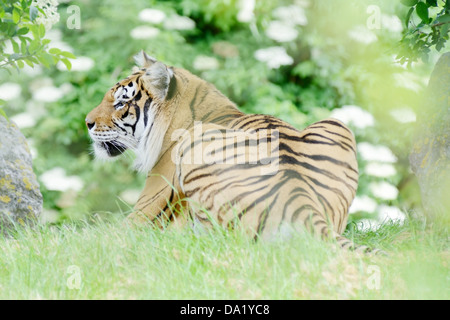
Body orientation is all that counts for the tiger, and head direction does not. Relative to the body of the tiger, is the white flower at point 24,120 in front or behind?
in front

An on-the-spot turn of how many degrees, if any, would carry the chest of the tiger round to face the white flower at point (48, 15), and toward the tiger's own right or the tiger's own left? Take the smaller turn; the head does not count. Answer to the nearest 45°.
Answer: approximately 45° to the tiger's own left

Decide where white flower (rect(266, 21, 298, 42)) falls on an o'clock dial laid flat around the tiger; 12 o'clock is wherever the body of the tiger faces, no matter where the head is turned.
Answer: The white flower is roughly at 2 o'clock from the tiger.

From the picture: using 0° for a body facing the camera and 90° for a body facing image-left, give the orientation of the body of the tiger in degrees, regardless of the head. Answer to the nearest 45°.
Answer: approximately 135°

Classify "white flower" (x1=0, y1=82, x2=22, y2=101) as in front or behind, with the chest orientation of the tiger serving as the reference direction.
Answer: in front

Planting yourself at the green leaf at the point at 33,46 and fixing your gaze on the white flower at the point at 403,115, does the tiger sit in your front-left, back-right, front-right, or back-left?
front-right

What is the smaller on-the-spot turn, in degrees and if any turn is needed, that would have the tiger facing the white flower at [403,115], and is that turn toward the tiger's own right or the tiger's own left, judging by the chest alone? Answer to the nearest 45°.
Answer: approximately 90° to the tiger's own right

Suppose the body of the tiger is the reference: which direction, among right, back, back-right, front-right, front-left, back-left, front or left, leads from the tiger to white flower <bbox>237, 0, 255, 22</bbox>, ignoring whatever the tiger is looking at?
front-right

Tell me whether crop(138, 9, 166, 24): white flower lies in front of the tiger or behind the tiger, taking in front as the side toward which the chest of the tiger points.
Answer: in front

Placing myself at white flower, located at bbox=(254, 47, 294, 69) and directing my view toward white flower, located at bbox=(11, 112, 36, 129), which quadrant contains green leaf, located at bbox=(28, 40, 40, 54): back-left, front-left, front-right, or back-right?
front-left
